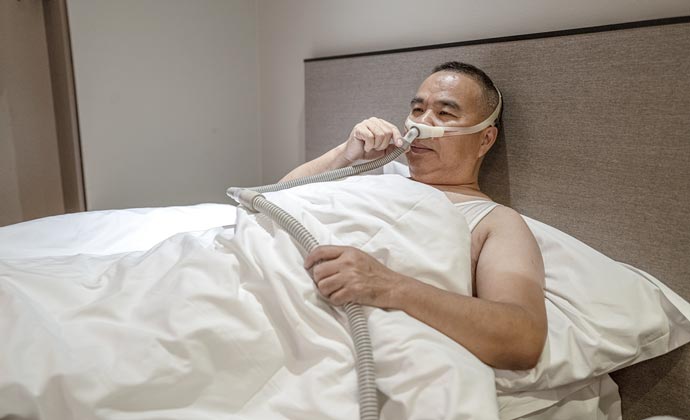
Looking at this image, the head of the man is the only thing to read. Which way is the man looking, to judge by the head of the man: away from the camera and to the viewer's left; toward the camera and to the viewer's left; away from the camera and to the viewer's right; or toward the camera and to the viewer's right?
toward the camera and to the viewer's left

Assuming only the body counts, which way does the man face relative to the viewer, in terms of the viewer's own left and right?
facing the viewer and to the left of the viewer
